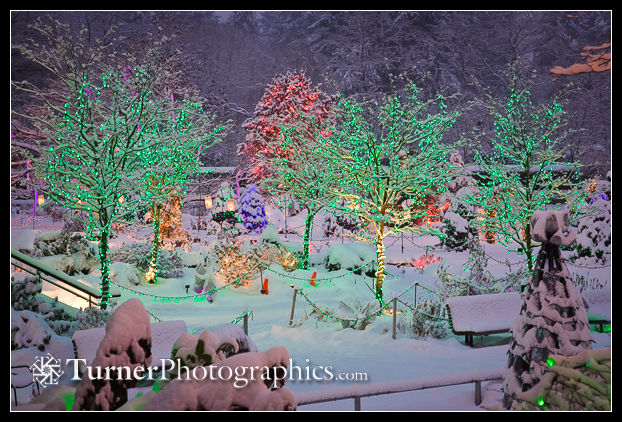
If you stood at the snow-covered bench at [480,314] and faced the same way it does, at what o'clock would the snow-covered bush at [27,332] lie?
The snow-covered bush is roughly at 2 o'clock from the snow-covered bench.

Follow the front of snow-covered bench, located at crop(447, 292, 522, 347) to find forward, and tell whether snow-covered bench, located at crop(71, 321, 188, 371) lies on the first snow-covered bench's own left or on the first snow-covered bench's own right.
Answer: on the first snow-covered bench's own right

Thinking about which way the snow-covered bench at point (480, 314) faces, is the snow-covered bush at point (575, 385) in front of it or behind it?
in front

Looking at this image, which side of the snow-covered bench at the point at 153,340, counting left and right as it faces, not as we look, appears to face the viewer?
front

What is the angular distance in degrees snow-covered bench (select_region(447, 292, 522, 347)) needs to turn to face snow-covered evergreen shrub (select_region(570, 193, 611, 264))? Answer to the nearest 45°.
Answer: approximately 135° to its left

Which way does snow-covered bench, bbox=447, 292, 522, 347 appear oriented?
toward the camera

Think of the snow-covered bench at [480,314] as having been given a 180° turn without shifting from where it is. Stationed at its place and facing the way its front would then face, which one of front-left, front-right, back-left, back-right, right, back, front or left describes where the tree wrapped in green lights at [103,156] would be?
left

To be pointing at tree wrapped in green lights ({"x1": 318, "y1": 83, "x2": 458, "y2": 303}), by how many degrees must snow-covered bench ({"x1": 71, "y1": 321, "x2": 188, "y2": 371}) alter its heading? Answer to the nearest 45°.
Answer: approximately 135° to its left
